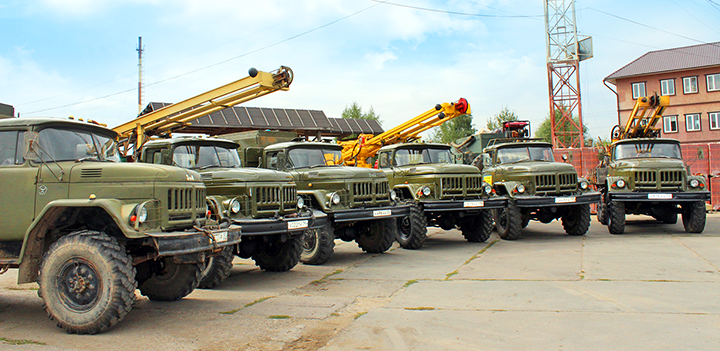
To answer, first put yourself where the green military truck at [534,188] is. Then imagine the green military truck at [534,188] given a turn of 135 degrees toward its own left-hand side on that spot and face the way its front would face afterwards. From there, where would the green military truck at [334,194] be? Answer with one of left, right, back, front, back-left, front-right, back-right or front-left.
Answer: back-left

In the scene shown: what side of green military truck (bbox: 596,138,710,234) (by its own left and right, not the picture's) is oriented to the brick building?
back

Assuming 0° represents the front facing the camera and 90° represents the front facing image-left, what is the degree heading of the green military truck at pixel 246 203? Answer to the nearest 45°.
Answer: approximately 315°

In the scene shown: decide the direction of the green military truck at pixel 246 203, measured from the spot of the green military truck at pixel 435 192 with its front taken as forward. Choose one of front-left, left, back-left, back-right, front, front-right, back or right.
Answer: right

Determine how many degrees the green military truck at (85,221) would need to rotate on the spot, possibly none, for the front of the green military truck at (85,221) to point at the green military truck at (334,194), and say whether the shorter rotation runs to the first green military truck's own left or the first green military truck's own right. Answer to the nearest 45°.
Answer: approximately 90° to the first green military truck's own left

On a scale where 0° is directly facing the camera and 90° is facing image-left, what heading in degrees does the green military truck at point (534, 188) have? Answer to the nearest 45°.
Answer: approximately 315°

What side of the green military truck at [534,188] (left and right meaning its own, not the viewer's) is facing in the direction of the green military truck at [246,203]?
right
